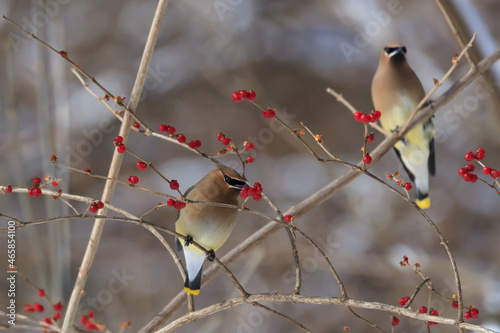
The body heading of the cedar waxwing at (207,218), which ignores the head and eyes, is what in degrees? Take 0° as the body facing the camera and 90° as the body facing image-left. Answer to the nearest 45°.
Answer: approximately 315°

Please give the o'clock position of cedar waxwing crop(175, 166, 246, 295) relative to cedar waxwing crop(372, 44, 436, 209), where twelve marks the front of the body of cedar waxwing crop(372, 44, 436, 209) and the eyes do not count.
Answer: cedar waxwing crop(175, 166, 246, 295) is roughly at 2 o'clock from cedar waxwing crop(372, 44, 436, 209).

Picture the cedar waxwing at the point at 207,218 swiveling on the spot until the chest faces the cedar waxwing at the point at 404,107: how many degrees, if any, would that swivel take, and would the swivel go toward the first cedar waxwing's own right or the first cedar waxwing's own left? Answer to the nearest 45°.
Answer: approximately 45° to the first cedar waxwing's own left

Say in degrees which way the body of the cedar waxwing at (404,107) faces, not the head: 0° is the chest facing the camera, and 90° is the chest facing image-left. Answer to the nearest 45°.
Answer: approximately 0°
